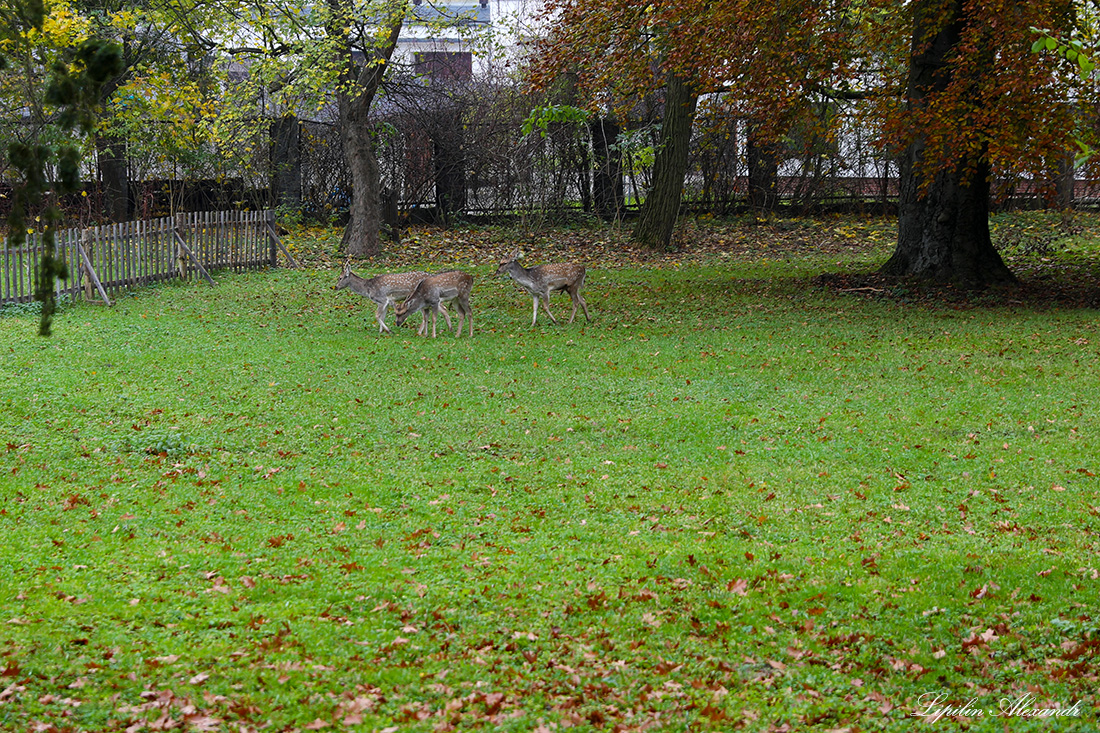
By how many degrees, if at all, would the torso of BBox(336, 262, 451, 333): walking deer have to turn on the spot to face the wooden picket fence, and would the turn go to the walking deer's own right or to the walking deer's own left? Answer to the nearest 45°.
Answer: approximately 45° to the walking deer's own right

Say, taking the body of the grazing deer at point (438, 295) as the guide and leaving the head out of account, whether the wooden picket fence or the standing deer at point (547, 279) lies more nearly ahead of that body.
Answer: the wooden picket fence

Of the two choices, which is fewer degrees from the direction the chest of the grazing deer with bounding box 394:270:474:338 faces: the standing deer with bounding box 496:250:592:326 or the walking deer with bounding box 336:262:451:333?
the walking deer

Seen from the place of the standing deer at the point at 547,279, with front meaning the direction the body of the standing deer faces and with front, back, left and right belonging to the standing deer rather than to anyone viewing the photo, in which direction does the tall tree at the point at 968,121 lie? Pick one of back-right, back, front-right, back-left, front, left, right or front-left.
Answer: back

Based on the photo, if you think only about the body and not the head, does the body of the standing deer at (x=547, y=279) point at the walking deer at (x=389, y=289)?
yes

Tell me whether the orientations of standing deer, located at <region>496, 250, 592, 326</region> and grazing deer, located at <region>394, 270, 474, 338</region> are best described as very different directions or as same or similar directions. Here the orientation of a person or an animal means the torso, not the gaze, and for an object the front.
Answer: same or similar directions

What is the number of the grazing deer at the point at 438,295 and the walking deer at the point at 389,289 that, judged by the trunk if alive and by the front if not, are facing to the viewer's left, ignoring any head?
2

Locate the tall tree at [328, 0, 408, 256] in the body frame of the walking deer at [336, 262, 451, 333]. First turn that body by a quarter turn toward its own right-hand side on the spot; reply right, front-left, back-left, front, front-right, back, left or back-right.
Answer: front

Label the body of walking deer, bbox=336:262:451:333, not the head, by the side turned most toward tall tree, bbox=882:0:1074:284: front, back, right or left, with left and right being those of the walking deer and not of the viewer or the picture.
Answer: back

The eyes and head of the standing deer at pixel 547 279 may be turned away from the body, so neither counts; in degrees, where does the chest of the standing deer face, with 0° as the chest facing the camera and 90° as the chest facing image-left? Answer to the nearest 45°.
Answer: approximately 90°

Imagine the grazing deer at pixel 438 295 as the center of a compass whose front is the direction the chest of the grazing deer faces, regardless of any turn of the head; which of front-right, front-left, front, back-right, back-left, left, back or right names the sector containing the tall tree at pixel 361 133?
right

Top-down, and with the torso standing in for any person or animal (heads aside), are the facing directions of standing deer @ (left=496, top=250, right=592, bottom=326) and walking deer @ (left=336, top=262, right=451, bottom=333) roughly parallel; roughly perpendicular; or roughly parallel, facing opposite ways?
roughly parallel

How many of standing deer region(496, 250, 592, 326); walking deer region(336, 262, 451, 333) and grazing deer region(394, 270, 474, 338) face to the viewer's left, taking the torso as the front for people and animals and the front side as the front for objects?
3

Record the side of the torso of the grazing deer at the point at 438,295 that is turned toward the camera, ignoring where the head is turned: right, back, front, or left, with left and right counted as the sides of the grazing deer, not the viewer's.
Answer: left

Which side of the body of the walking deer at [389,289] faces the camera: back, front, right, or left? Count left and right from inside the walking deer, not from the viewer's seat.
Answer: left
